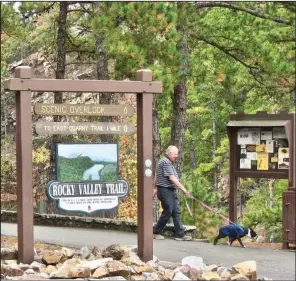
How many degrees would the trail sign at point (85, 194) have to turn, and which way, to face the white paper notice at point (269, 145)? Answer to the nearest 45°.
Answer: approximately 135° to its left

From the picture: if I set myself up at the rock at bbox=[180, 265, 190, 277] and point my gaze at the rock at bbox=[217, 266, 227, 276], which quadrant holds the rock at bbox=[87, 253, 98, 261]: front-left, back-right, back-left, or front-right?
back-left

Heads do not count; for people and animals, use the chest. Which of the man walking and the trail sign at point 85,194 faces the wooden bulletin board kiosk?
the man walking

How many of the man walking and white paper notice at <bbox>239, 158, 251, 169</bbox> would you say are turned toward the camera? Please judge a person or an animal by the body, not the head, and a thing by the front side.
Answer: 1

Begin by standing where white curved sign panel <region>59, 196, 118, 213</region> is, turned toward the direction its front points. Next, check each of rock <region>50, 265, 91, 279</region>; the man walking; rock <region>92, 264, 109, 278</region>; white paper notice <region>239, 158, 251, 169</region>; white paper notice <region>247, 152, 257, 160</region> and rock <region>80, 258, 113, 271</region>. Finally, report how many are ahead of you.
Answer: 3

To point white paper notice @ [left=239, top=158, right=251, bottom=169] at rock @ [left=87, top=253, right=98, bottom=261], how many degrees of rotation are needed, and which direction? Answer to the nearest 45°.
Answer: approximately 45° to its right

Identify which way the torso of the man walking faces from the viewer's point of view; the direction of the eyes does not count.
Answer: to the viewer's right
